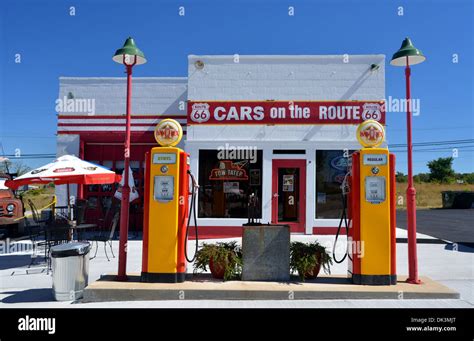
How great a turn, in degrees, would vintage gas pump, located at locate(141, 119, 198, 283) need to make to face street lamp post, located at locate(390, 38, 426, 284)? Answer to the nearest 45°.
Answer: approximately 90° to its left

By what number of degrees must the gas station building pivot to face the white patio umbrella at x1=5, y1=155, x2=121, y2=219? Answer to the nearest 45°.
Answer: approximately 45° to its right

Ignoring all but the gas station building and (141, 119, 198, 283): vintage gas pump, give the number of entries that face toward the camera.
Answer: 2

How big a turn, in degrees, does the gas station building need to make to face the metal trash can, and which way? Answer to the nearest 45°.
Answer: approximately 45° to its right

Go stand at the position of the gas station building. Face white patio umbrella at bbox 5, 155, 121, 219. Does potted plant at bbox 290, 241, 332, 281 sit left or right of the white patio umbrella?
left

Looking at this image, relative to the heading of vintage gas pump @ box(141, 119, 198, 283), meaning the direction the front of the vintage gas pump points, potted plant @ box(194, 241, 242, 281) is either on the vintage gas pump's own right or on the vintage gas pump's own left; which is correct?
on the vintage gas pump's own left

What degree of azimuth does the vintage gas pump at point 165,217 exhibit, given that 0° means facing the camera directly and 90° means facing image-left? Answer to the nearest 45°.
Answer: approximately 0°

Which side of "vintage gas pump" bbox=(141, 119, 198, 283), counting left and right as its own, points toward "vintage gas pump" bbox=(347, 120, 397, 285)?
left

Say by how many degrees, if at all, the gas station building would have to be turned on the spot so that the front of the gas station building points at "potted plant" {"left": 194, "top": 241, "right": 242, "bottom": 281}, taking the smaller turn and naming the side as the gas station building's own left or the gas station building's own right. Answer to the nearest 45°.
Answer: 0° — it already faces it
